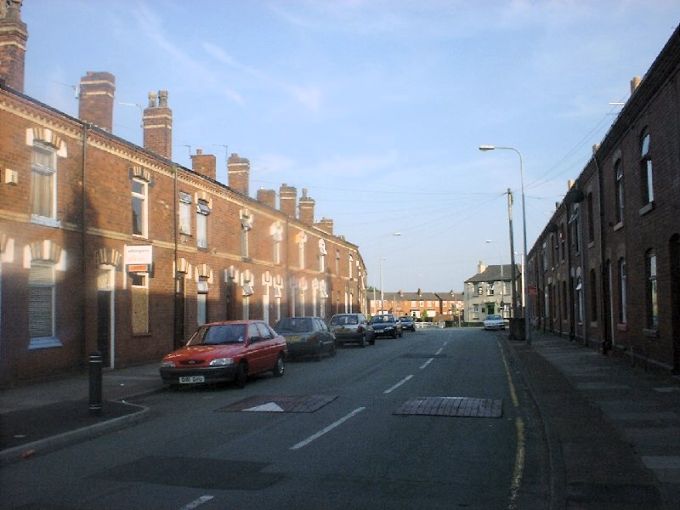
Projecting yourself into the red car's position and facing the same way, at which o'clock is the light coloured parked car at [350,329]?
The light coloured parked car is roughly at 5 o'clock from the red car.

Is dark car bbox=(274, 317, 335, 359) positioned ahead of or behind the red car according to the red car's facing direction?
behind

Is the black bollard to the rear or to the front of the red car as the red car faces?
to the front

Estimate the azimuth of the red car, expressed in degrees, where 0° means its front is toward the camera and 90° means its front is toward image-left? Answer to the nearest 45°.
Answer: approximately 45°
